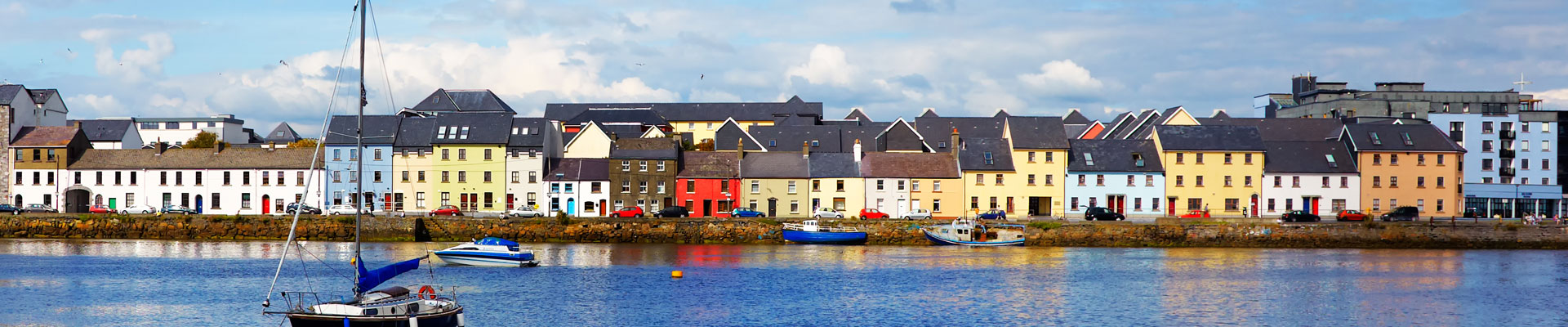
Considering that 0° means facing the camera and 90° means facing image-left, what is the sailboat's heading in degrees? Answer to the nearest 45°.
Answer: approximately 90°
